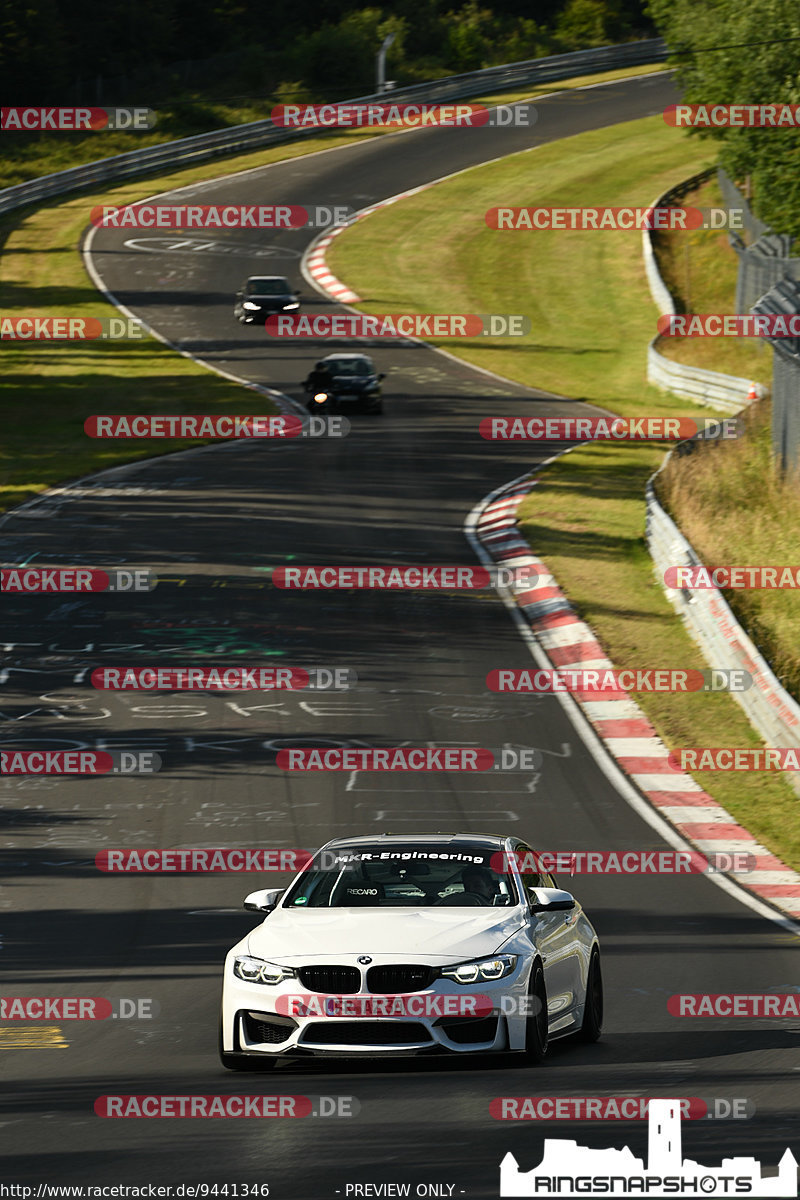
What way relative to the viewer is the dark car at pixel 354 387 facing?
toward the camera

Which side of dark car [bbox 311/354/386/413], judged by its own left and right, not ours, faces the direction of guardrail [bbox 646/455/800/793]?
front

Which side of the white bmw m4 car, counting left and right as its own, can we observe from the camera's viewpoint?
front

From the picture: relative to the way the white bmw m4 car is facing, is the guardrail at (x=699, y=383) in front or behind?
behind

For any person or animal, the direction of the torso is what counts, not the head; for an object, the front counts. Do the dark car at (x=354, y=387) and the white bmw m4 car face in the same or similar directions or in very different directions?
same or similar directions

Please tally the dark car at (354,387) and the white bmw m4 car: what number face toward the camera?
2

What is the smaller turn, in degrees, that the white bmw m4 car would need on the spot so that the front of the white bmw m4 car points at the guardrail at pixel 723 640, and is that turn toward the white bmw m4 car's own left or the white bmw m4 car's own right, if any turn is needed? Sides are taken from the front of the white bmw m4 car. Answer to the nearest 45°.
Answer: approximately 180°

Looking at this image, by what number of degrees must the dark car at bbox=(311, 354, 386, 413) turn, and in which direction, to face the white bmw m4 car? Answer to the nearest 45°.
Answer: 0° — it already faces it

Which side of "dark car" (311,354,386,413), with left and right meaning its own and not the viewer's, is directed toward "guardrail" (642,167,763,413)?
left

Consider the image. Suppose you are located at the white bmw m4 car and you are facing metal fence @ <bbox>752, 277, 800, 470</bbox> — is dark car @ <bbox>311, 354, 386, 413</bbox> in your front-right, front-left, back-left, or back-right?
front-left

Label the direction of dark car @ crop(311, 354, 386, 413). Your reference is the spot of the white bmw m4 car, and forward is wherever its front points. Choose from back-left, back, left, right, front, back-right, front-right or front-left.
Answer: back
